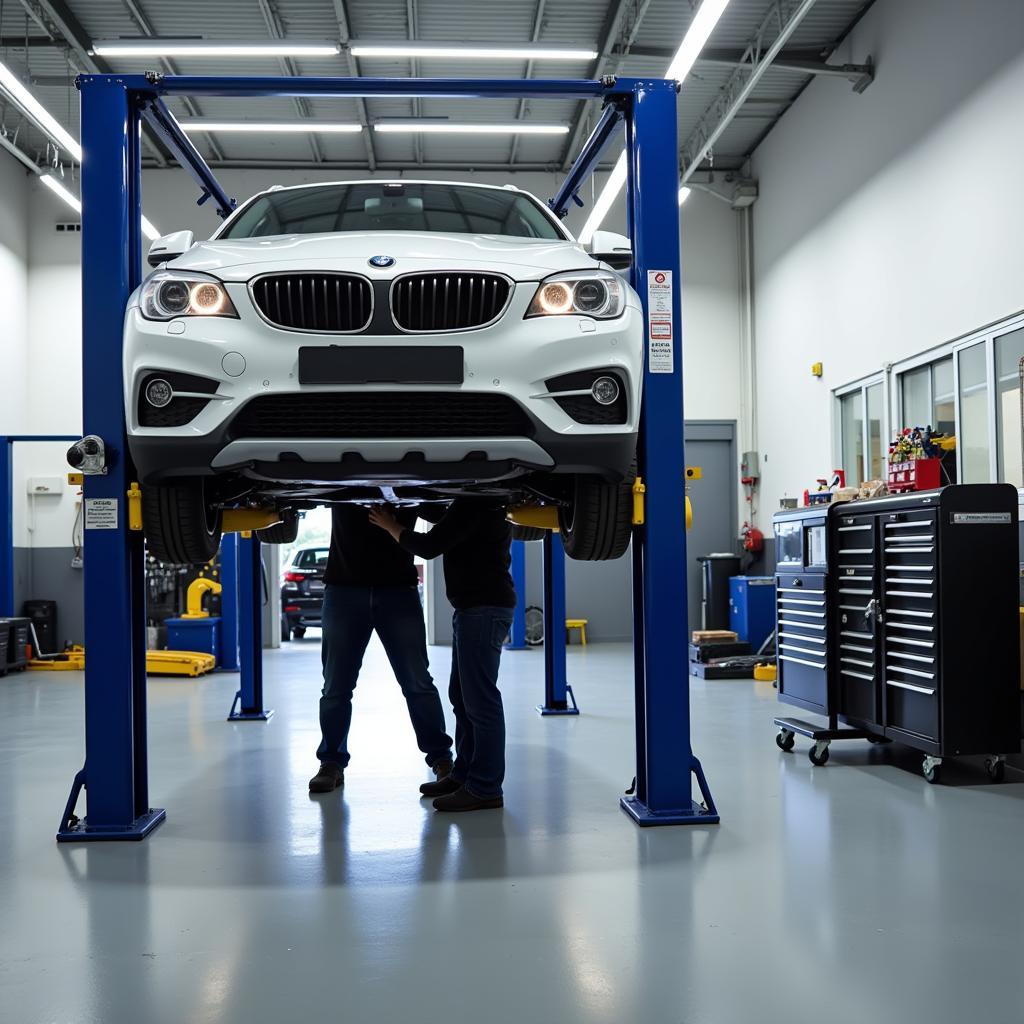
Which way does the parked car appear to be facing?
away from the camera

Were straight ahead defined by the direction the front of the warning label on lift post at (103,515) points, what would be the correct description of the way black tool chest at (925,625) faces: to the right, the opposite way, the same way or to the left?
to the right

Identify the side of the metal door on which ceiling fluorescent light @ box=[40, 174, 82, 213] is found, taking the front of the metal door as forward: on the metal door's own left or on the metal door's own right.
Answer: on the metal door's own right

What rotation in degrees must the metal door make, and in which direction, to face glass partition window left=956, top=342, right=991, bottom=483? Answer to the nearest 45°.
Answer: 0° — it already faces it

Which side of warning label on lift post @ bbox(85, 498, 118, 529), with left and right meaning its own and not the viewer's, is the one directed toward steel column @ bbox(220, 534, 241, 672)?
back

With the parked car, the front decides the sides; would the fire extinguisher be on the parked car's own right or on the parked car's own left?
on the parked car's own right

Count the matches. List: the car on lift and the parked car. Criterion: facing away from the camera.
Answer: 1

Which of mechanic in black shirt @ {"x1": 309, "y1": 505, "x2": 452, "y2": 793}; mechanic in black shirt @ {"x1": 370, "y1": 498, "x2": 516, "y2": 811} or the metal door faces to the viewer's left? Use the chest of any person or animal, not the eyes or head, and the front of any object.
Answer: mechanic in black shirt @ {"x1": 370, "y1": 498, "x2": 516, "y2": 811}

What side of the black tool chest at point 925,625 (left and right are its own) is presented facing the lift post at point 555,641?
right

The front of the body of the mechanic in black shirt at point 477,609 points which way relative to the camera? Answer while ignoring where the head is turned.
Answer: to the viewer's left
